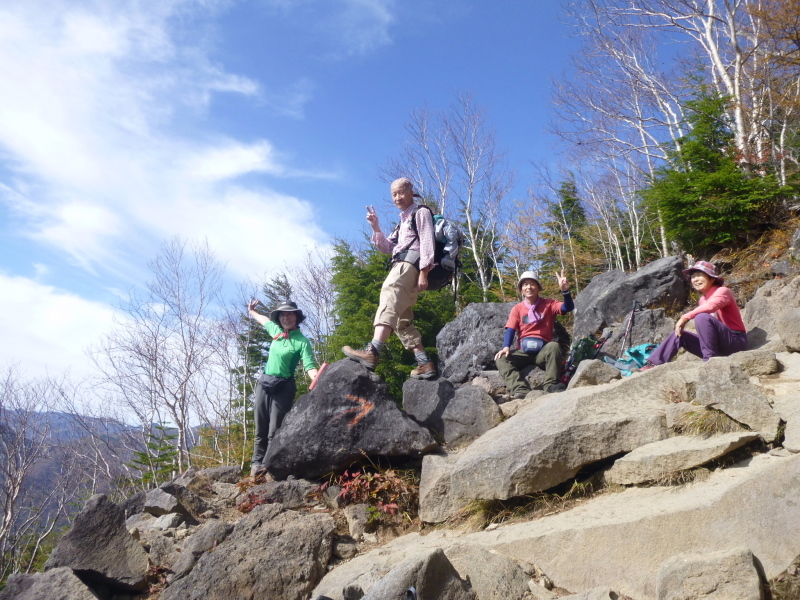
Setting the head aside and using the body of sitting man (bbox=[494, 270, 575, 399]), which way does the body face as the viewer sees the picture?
toward the camera

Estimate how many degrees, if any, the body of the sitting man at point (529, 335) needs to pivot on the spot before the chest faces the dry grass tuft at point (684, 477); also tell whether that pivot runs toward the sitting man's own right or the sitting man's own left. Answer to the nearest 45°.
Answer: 0° — they already face it

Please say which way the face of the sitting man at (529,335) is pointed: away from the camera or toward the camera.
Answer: toward the camera

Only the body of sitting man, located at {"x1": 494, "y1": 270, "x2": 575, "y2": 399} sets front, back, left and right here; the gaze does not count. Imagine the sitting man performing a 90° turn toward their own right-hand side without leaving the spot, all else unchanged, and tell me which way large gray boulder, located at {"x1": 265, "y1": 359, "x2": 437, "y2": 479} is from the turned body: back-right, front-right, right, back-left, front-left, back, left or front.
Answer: front-left

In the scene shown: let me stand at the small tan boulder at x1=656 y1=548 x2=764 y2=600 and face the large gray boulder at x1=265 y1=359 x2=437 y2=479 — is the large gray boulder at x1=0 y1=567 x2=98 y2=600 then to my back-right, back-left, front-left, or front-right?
front-left

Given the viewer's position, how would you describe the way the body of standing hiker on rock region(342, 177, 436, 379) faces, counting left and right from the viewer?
facing the viewer and to the left of the viewer

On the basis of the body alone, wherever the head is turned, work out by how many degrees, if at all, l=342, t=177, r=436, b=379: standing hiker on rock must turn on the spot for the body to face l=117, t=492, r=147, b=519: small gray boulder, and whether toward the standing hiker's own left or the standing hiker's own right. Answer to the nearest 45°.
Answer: approximately 45° to the standing hiker's own right

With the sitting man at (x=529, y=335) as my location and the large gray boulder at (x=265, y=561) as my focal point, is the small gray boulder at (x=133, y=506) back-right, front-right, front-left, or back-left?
front-right

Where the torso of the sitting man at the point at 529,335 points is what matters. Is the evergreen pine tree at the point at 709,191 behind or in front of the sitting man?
behind

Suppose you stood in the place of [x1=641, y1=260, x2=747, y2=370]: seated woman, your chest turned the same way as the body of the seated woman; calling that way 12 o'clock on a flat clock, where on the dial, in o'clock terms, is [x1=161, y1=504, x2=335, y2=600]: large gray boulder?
The large gray boulder is roughly at 11 o'clock from the seated woman.

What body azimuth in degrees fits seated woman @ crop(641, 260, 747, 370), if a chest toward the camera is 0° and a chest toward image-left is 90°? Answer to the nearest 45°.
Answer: approximately 90°
